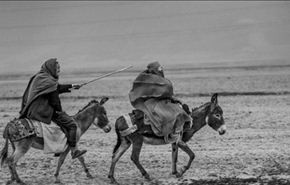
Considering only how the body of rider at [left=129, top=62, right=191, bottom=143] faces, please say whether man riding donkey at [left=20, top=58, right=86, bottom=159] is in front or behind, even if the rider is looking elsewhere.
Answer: behind

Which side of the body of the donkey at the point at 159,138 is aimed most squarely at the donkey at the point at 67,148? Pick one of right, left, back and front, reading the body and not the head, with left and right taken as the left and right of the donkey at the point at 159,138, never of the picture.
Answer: back

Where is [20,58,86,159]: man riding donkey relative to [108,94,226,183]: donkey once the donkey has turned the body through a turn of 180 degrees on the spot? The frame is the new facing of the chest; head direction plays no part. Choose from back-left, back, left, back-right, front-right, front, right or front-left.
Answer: front

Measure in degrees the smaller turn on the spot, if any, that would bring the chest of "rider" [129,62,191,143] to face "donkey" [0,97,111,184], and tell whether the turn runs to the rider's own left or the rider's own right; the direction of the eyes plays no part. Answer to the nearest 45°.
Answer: approximately 180°

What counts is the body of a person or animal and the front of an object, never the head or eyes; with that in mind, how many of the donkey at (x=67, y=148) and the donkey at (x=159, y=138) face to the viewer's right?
2

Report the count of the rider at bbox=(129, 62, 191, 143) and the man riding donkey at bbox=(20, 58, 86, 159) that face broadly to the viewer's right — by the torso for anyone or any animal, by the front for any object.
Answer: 2

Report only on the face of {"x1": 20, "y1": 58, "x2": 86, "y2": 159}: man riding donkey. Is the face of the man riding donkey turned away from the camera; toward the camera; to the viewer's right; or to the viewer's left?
to the viewer's right

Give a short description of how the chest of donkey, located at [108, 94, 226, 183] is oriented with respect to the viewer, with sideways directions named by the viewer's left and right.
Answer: facing to the right of the viewer

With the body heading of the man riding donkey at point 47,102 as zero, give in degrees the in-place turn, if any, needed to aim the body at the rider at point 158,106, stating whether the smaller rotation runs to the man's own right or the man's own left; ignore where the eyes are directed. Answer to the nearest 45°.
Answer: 0° — they already face them

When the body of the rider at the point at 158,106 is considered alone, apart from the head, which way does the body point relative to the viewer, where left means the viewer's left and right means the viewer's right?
facing to the right of the viewer

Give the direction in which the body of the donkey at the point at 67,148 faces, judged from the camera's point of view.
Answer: to the viewer's right

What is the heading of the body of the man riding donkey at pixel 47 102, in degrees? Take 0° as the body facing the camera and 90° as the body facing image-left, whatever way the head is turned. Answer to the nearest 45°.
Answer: approximately 270°

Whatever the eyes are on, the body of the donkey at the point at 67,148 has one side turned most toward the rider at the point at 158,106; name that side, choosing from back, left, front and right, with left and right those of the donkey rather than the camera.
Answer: front
